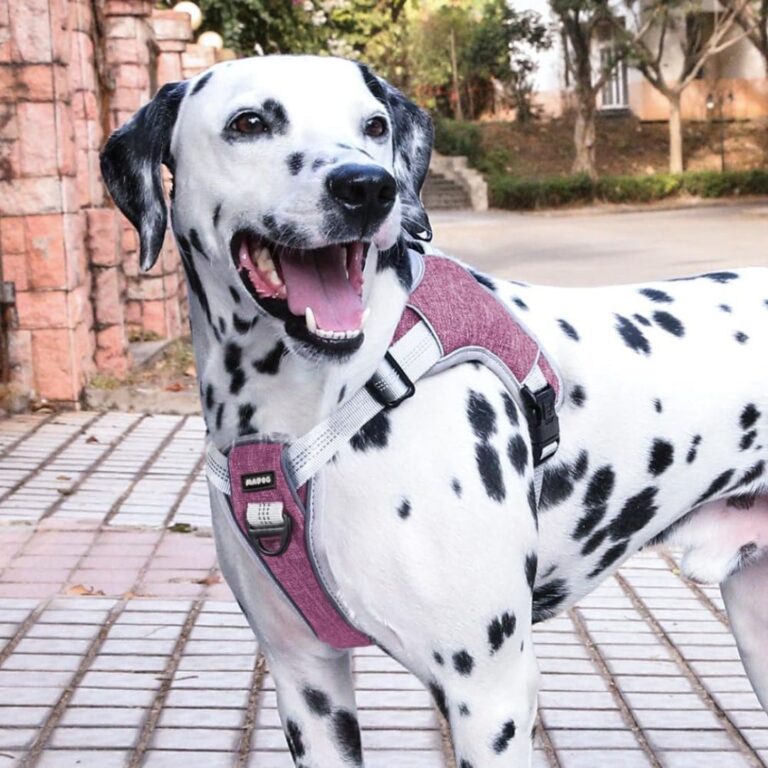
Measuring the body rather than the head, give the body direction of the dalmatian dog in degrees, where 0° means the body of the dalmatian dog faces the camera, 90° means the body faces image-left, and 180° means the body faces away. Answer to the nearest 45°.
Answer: approximately 45°

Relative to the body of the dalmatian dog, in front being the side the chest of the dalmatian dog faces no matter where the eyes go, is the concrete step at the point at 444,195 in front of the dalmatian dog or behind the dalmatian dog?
behind

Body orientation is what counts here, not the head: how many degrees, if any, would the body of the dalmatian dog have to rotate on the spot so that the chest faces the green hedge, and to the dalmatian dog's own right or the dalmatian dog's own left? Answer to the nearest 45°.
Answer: approximately 135° to the dalmatian dog's own right

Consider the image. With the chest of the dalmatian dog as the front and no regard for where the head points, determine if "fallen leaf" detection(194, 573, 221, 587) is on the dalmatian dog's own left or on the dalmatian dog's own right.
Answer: on the dalmatian dog's own right

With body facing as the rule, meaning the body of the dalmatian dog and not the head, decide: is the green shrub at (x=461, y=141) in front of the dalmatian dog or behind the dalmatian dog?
behind
